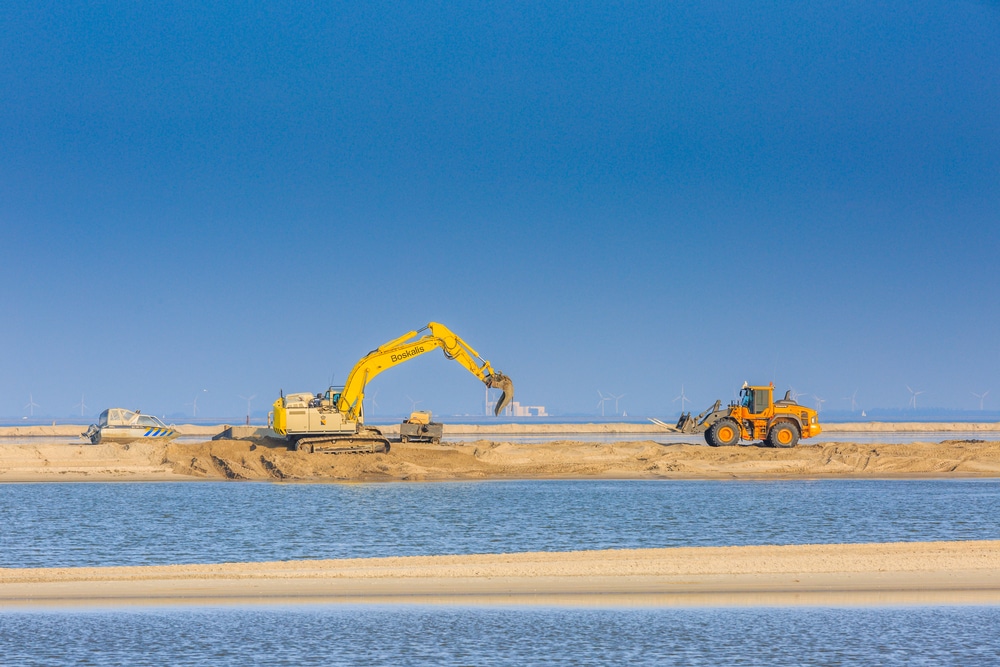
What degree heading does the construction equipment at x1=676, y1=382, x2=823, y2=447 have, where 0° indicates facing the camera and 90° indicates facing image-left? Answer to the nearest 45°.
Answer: approximately 90°

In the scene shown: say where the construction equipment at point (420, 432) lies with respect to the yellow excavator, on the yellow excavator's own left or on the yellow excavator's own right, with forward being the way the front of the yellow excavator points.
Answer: on the yellow excavator's own left

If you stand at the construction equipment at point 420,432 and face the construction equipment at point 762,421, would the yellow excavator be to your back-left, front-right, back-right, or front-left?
back-right

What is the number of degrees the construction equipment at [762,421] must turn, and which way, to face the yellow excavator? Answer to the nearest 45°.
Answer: approximately 45° to its left

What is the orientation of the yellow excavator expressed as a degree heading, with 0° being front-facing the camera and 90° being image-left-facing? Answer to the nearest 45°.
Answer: approximately 270°

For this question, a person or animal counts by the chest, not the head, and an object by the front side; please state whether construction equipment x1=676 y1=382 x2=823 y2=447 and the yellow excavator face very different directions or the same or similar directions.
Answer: very different directions

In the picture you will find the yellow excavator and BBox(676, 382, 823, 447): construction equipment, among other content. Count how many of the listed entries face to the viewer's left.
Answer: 1
